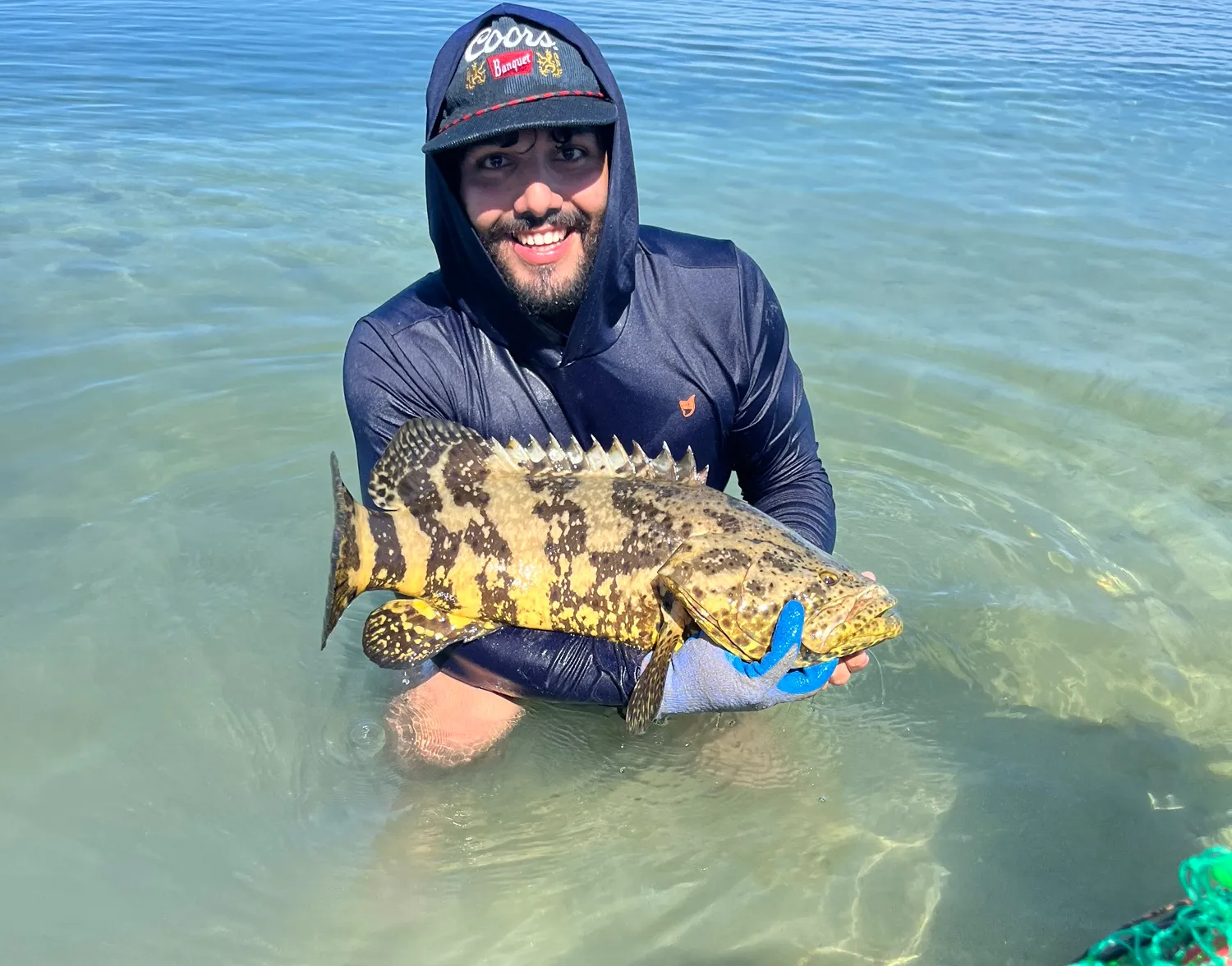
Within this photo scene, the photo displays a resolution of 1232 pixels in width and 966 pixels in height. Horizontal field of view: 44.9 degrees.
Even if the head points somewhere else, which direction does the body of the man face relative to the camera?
toward the camera

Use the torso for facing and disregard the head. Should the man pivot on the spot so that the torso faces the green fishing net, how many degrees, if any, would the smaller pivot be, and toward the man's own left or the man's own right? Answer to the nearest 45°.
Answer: approximately 45° to the man's own left
